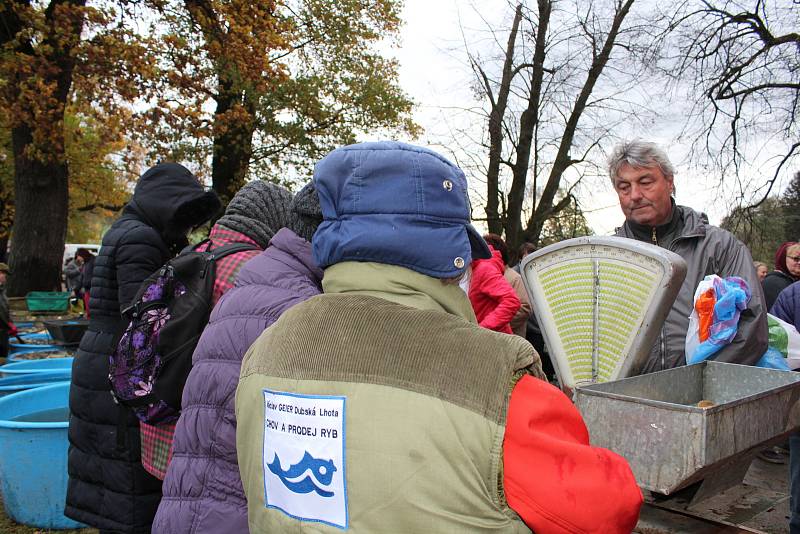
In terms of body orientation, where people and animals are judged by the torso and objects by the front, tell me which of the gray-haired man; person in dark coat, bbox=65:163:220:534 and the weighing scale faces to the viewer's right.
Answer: the person in dark coat

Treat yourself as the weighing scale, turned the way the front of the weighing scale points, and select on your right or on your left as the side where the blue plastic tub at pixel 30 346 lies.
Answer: on your right

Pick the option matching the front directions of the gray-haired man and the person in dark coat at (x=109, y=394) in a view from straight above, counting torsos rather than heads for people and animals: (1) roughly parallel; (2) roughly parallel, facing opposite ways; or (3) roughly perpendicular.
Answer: roughly parallel, facing opposite ways

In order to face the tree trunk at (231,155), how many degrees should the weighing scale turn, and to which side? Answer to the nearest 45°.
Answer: approximately 135° to its right

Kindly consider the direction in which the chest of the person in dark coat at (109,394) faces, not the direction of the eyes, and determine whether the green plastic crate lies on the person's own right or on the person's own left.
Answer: on the person's own left

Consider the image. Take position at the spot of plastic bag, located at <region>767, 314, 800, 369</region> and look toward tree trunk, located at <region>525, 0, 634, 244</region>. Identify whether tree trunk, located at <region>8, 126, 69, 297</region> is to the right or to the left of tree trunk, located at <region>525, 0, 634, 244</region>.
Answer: left

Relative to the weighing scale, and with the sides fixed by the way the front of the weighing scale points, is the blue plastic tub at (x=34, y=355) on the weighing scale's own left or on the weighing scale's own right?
on the weighing scale's own right

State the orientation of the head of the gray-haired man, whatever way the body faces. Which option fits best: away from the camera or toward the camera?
toward the camera

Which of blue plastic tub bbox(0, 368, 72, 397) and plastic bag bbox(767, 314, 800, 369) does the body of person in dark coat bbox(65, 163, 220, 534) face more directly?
the plastic bag

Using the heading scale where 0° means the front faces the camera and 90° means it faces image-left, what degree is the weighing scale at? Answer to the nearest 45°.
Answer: approximately 0°

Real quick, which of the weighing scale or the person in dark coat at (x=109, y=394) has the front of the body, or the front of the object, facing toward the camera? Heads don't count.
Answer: the weighing scale

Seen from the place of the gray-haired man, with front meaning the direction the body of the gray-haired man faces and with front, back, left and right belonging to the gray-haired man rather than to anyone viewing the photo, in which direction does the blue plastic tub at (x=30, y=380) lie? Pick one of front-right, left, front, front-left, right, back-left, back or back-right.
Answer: front-right

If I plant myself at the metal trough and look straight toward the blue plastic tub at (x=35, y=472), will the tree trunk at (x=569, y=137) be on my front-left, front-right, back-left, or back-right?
front-right

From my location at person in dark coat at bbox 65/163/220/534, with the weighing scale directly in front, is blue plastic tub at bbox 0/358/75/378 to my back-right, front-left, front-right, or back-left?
back-left

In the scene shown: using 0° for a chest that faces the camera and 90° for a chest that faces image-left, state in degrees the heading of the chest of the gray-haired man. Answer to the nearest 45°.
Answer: approximately 45°

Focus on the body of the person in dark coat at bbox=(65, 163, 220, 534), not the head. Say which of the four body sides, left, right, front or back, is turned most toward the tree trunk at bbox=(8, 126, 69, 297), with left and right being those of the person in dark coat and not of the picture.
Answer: left

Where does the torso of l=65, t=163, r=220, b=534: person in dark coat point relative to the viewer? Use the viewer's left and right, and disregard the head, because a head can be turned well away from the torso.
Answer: facing to the right of the viewer

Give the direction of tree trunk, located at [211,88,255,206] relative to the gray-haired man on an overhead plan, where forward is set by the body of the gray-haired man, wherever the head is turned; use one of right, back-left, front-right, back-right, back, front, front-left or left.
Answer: right
